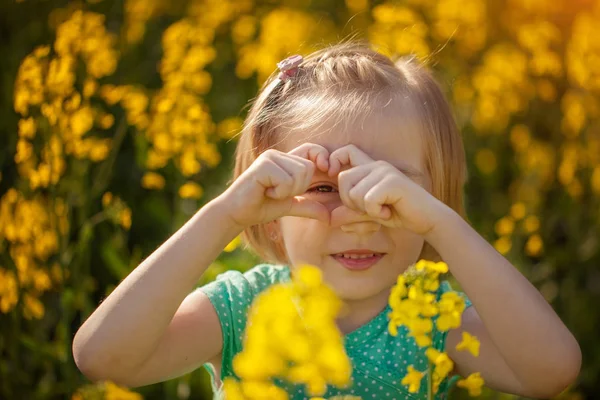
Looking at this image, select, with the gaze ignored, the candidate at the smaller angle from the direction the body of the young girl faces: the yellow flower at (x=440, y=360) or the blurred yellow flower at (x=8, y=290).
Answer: the yellow flower

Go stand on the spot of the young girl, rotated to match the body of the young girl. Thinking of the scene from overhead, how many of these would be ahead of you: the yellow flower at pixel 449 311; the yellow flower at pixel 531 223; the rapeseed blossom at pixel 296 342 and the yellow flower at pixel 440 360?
3

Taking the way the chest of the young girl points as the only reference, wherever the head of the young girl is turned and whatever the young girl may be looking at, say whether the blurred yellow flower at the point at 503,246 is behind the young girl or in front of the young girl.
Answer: behind

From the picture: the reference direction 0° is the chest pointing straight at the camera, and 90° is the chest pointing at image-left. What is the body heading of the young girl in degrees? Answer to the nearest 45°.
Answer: approximately 0°

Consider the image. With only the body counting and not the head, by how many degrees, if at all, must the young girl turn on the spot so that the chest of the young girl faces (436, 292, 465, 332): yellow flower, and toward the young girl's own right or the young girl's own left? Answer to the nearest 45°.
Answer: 0° — they already face it

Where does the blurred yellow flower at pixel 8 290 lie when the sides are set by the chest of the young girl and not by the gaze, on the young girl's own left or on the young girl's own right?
on the young girl's own right

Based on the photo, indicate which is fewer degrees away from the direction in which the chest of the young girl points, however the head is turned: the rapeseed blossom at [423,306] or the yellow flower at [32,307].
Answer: the rapeseed blossom

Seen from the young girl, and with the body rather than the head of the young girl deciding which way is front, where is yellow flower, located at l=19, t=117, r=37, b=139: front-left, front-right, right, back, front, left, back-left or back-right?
back-right

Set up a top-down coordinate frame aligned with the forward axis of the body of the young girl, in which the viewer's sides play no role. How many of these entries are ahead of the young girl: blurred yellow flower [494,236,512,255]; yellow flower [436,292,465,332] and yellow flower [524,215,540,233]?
1

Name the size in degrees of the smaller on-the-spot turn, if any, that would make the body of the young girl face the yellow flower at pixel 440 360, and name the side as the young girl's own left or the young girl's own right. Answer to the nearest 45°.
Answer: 0° — they already face it

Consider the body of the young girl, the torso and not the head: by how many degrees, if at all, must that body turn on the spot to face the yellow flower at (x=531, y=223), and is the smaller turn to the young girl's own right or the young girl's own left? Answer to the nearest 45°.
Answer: approximately 135° to the young girl's own left

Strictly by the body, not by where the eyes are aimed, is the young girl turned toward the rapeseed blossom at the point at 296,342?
yes
